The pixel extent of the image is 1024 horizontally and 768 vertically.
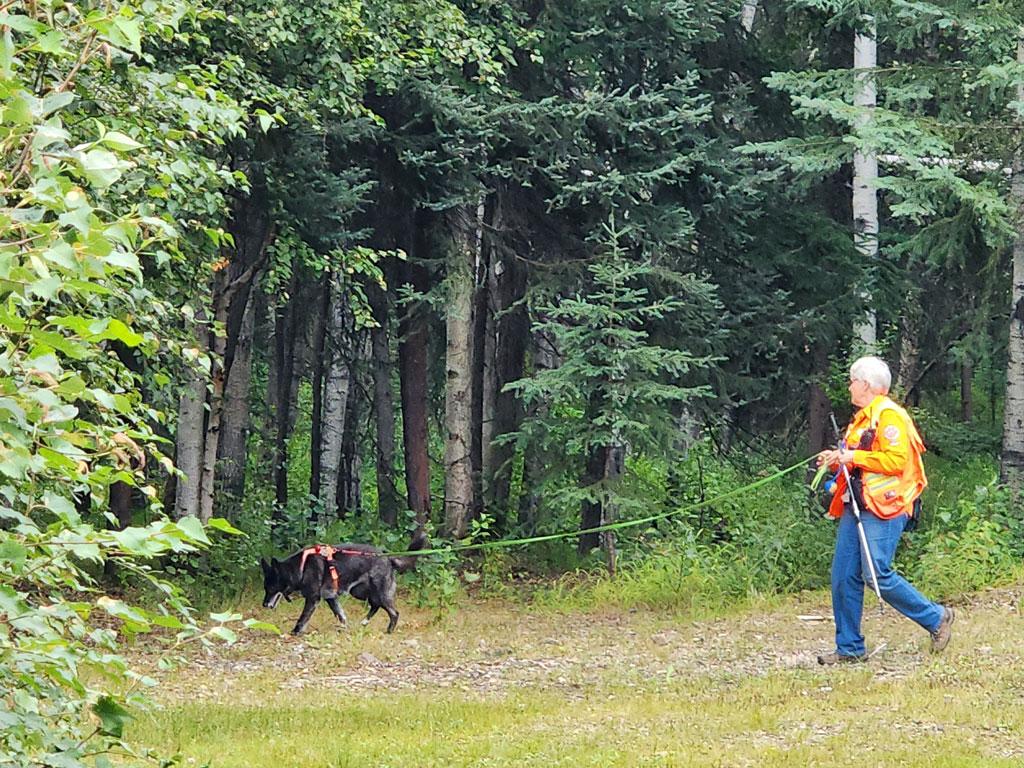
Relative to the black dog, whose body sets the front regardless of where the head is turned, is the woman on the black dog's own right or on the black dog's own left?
on the black dog's own left

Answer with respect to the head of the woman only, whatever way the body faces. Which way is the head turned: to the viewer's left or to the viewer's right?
to the viewer's left

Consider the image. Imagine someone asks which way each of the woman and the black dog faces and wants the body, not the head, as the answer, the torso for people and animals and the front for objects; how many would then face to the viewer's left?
2

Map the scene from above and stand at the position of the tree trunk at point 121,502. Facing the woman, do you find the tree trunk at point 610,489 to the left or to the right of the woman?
left

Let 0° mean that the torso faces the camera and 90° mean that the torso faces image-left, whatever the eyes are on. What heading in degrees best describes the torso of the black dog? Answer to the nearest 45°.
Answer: approximately 90°

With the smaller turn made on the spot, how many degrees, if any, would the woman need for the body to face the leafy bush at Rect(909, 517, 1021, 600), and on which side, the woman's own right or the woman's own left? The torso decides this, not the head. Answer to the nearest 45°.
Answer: approximately 90° to the woman's own right

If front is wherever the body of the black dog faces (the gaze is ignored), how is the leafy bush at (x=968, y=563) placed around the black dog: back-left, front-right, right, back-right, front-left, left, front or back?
back

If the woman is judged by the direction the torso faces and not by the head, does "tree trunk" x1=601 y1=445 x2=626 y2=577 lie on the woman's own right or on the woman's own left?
on the woman's own right

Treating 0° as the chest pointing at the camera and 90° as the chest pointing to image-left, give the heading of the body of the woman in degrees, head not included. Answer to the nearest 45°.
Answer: approximately 90°
